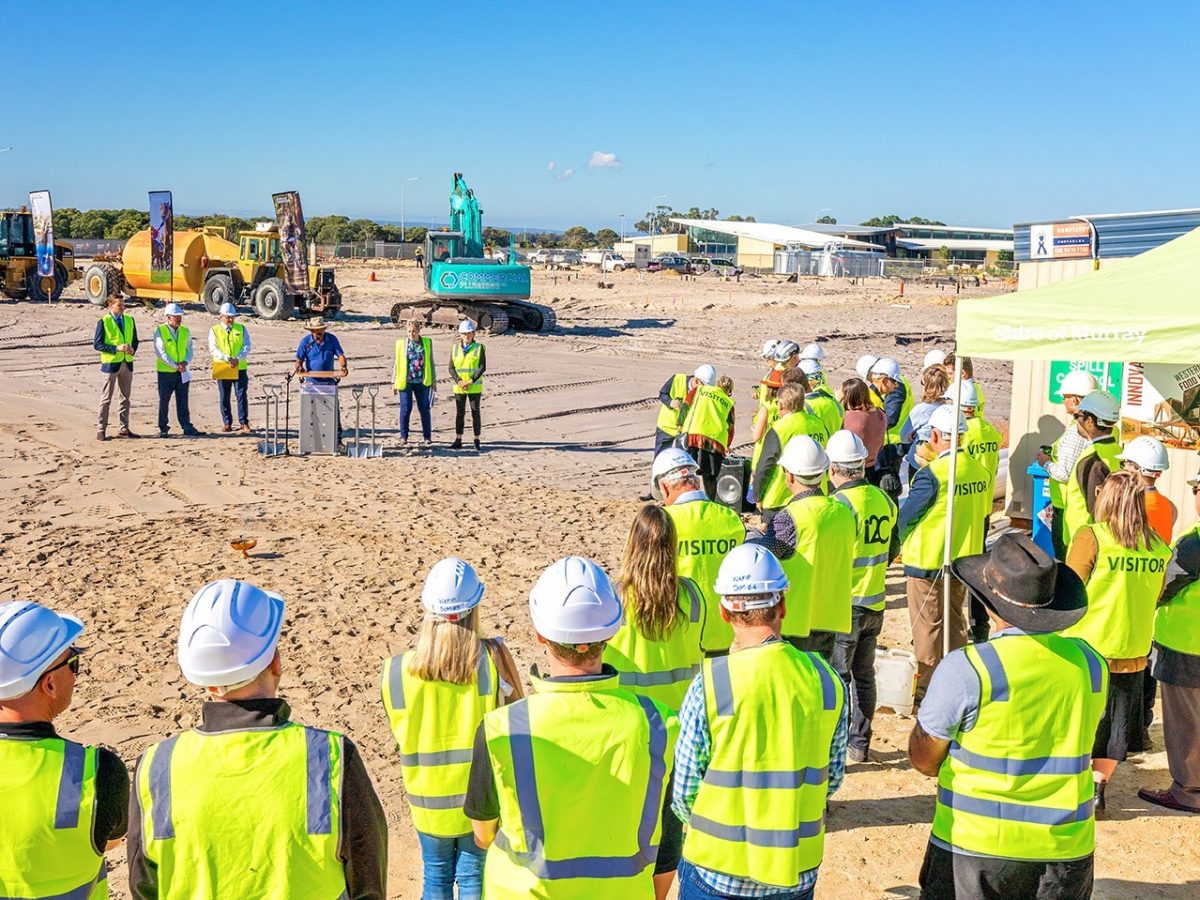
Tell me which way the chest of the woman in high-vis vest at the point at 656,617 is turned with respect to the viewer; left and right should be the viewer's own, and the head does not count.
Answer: facing away from the viewer

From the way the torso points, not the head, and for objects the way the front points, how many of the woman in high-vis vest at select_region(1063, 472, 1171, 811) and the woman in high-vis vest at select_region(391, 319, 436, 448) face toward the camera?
1

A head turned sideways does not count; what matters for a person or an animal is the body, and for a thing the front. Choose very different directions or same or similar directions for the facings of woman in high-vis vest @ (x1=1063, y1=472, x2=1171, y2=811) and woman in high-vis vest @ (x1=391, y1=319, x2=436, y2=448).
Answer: very different directions

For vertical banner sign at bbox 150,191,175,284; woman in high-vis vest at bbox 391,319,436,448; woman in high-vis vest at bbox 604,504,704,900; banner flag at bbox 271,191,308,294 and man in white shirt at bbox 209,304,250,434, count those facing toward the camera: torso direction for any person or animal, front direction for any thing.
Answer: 4

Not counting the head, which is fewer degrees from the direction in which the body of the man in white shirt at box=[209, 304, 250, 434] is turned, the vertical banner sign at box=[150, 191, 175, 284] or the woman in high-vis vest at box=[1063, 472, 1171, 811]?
the woman in high-vis vest
